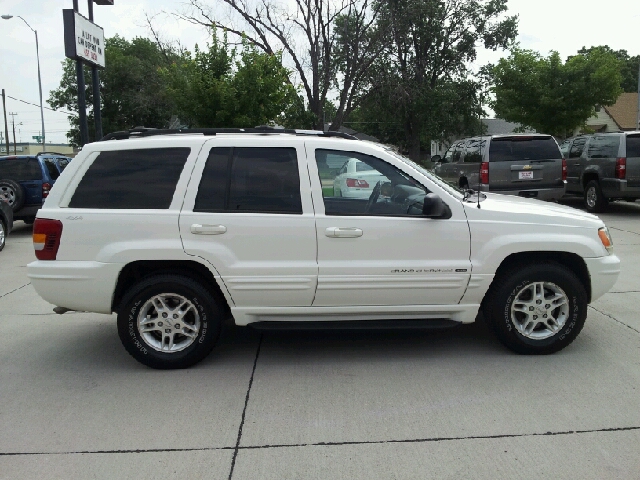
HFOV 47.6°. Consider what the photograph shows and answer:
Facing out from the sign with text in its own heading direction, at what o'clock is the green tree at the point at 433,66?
The green tree is roughly at 9 o'clock from the sign with text.

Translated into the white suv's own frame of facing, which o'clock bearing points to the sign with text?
The sign with text is roughly at 8 o'clock from the white suv.

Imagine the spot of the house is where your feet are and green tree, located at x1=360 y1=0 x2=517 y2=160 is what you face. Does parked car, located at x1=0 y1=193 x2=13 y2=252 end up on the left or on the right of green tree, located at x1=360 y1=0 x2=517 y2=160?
left

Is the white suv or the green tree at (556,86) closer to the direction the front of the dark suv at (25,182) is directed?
the green tree

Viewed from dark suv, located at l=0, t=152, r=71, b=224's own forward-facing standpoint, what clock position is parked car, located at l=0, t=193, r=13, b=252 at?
The parked car is roughly at 5 o'clock from the dark suv.

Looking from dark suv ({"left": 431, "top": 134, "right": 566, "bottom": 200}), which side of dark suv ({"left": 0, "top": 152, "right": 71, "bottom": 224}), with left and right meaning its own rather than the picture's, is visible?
right

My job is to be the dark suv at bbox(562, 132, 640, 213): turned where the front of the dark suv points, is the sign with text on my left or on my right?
on my left

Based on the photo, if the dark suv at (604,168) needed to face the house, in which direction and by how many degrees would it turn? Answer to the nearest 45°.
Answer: approximately 45° to its right

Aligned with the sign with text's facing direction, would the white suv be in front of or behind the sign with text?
in front

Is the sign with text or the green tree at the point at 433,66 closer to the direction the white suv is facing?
the green tree

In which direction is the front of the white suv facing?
to the viewer's right

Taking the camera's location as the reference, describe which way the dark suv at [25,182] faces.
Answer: facing away from the viewer and to the right of the viewer

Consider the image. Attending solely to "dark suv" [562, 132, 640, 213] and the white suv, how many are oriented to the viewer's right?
1
